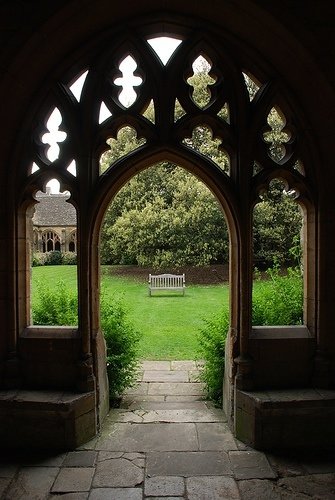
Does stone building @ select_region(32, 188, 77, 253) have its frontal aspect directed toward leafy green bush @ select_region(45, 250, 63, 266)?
yes

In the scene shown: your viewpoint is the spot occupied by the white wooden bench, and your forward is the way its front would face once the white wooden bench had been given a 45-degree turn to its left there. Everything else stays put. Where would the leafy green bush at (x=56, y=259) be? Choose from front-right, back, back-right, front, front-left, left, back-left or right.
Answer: back

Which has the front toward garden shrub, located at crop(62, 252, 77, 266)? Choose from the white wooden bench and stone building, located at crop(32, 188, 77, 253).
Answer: the stone building

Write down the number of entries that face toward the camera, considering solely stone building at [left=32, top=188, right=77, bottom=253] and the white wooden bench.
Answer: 2

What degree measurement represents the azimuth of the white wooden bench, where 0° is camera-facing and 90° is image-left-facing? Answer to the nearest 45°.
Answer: approximately 0°

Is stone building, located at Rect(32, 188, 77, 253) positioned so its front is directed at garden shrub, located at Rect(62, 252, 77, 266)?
yes

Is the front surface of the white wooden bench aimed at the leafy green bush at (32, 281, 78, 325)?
yes

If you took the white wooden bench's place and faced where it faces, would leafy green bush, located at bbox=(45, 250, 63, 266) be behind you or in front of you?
behind

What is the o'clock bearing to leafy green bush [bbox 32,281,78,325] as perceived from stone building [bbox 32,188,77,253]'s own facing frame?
The leafy green bush is roughly at 12 o'clock from the stone building.

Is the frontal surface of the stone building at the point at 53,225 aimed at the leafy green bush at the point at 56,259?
yes

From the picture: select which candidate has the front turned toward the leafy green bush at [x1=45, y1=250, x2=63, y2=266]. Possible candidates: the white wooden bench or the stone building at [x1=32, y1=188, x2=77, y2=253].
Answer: the stone building
